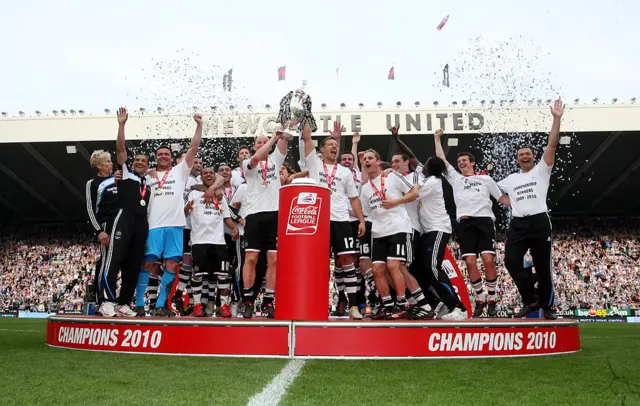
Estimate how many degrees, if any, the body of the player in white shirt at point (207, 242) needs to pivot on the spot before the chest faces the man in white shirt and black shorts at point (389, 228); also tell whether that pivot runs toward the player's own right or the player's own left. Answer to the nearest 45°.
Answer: approximately 45° to the player's own left

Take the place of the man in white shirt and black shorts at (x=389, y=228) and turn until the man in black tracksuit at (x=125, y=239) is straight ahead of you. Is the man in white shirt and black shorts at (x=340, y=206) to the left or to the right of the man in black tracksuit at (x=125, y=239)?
right

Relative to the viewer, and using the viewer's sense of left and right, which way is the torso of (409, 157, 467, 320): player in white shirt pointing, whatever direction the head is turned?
facing to the left of the viewer

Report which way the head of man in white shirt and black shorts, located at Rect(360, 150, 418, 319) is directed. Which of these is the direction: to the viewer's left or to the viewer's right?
to the viewer's left

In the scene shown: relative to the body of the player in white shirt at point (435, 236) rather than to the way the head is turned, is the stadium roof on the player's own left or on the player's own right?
on the player's own right

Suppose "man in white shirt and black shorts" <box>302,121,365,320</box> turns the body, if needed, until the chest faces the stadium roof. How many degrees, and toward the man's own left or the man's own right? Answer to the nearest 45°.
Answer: approximately 180°

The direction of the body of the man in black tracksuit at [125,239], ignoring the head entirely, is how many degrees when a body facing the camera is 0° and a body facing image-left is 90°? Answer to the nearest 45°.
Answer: approximately 315°

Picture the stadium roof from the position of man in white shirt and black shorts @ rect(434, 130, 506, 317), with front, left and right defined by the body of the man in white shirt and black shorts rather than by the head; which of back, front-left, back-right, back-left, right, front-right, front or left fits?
back
